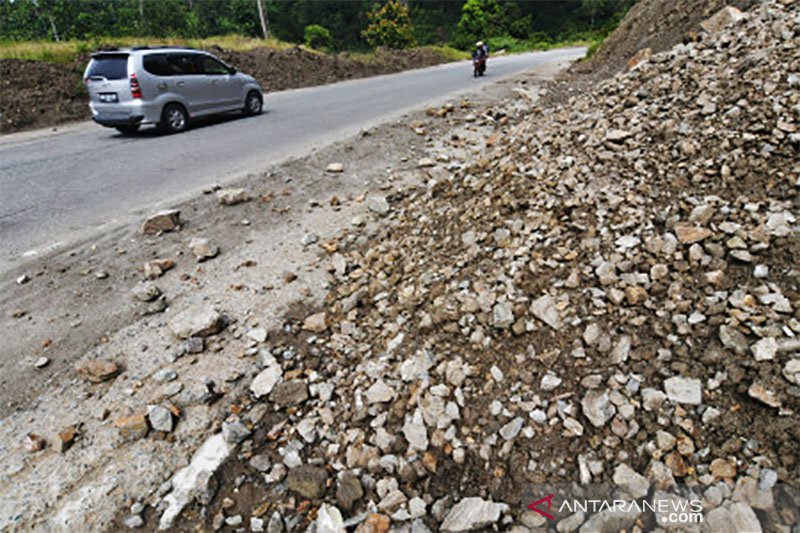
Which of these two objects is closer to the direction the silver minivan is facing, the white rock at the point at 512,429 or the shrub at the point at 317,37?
the shrub

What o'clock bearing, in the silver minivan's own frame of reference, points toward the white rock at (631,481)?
The white rock is roughly at 4 o'clock from the silver minivan.

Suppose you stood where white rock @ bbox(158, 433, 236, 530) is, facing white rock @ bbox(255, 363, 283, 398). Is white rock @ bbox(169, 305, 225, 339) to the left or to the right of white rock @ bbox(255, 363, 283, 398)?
left

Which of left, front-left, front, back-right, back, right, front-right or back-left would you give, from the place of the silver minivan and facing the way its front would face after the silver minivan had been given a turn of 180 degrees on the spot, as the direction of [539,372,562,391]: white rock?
front-left

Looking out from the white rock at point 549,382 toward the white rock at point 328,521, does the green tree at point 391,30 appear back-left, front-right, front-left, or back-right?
back-right

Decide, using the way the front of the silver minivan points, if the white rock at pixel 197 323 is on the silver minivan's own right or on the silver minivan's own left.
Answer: on the silver minivan's own right

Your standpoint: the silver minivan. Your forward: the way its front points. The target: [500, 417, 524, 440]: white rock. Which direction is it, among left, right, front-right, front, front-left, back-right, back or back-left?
back-right

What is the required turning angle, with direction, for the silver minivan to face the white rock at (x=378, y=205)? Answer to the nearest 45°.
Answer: approximately 135° to its right

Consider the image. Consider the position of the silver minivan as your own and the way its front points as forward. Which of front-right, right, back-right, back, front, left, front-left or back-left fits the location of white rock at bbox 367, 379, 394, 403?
back-right

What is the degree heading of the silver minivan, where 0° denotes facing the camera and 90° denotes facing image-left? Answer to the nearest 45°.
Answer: approximately 225°

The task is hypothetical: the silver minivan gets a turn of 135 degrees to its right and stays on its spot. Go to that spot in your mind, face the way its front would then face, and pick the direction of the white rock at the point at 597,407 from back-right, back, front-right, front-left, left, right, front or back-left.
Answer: front

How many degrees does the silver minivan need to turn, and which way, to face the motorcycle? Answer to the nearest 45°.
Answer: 0° — it already faces it

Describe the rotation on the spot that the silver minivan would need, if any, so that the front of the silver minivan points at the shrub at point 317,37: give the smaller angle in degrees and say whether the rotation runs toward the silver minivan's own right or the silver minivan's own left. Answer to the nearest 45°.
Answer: approximately 45° to the silver minivan's own left

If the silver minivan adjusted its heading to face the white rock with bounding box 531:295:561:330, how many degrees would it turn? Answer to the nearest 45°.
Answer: approximately 135° to its right

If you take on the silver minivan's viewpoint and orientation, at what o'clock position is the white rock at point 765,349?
The white rock is roughly at 4 o'clock from the silver minivan.

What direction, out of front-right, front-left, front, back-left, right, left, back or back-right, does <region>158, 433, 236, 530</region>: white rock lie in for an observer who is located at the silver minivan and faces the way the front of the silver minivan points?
back-right

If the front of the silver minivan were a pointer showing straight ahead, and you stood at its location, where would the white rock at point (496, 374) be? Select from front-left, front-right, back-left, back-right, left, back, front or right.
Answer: back-right

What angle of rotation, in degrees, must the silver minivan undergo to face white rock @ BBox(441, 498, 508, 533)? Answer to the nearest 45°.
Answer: approximately 135° to its right

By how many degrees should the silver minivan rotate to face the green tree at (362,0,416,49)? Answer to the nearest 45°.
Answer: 0° — it already faces it

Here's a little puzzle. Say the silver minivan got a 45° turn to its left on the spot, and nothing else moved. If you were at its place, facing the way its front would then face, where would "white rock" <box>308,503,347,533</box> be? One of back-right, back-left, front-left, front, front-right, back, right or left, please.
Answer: back
